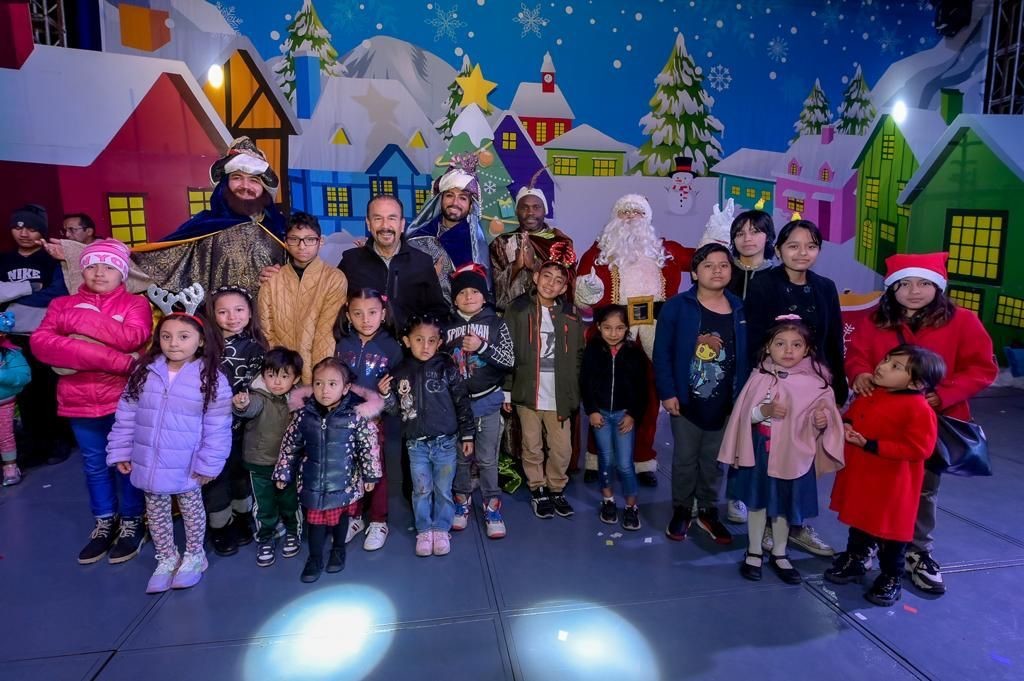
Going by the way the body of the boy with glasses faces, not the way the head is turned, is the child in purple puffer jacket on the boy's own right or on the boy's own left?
on the boy's own right

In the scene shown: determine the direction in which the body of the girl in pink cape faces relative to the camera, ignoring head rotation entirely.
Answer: toward the camera

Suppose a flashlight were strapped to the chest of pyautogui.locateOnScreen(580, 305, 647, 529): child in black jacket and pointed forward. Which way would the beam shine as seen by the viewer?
toward the camera

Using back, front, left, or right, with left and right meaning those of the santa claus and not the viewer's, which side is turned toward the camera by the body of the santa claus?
front

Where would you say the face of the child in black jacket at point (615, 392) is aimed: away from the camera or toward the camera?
toward the camera

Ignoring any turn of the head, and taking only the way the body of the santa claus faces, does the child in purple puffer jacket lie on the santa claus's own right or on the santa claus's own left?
on the santa claus's own right

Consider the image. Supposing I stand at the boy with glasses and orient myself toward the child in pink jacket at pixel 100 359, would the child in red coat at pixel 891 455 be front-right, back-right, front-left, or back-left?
back-left

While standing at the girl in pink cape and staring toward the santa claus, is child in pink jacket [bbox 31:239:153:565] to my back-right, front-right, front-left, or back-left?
front-left

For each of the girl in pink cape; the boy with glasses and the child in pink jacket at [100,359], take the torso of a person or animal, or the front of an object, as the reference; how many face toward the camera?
3

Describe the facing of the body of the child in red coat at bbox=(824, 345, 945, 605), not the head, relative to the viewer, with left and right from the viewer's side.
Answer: facing the viewer and to the left of the viewer
